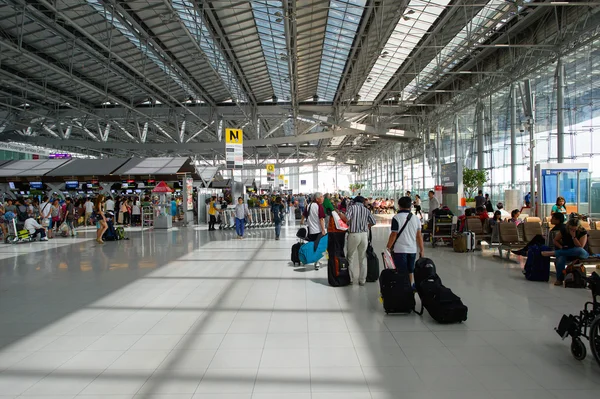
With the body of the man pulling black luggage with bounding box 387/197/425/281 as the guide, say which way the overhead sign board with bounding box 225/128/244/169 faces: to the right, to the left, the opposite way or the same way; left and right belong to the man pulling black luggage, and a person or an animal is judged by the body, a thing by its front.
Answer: the opposite way

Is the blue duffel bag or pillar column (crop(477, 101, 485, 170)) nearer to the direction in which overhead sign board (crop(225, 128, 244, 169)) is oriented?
the blue duffel bag

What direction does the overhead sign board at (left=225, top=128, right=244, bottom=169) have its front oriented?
toward the camera

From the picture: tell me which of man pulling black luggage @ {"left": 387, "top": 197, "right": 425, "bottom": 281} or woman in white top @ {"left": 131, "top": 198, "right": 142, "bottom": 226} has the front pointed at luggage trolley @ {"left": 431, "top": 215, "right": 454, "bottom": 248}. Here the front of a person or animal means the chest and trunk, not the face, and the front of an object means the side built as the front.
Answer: the man pulling black luggage

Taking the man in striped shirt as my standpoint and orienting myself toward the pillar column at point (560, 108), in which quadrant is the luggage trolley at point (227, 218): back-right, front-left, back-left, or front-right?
front-left

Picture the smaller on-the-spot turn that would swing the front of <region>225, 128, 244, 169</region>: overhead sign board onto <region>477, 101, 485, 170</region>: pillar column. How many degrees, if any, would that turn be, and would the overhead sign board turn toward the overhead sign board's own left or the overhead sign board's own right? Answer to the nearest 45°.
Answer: approximately 90° to the overhead sign board's own left

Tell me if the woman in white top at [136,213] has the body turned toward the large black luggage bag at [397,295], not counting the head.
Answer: no

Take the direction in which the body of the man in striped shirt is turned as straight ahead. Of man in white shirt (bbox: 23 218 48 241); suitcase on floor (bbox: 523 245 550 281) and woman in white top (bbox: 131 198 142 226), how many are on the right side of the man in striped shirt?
1

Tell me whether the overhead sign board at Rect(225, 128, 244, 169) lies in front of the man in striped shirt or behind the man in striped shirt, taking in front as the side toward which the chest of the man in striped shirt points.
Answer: in front

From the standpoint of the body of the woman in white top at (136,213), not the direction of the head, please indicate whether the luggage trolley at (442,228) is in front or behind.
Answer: behind

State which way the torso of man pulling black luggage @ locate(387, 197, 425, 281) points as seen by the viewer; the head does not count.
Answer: away from the camera

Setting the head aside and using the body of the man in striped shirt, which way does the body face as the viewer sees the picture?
away from the camera
